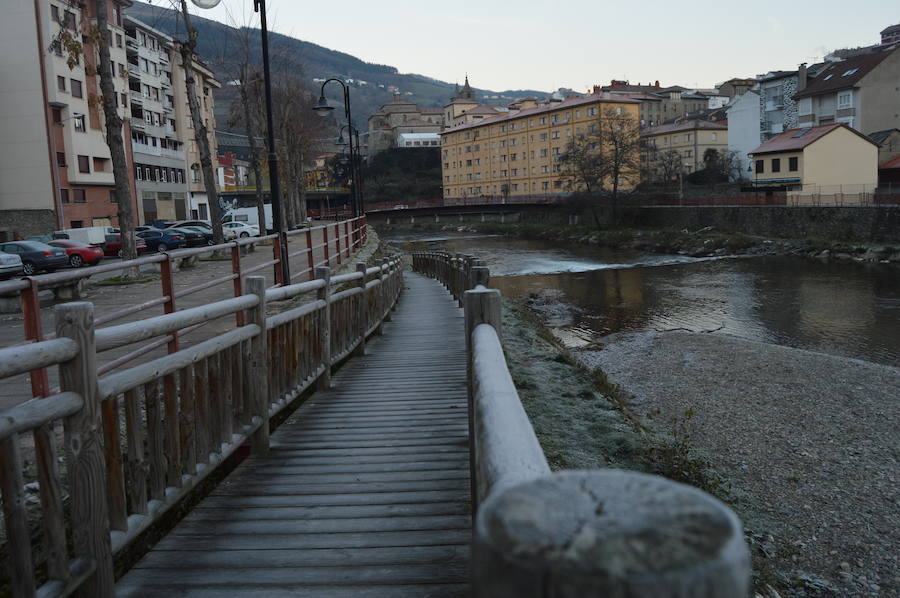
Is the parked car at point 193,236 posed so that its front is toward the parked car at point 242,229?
no

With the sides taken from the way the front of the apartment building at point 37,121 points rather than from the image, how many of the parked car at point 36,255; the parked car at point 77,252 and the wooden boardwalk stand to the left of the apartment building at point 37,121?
0

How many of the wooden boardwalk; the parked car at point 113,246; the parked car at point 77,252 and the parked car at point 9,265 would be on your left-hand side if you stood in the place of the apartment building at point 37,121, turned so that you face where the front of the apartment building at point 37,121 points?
0

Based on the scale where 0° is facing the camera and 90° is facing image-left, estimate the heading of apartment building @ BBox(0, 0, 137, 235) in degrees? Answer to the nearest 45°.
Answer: approximately 315°

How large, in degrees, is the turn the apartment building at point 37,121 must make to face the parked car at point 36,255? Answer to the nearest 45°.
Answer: approximately 45° to its right

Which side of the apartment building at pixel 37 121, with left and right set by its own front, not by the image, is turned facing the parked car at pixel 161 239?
front

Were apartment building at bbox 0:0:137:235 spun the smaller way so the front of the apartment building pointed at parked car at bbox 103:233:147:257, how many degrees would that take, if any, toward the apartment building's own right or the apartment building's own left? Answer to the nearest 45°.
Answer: approximately 45° to the apartment building's own right

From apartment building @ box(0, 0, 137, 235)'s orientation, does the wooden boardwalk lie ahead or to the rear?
ahead
